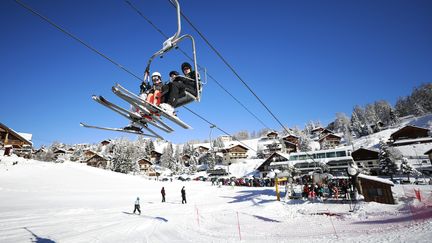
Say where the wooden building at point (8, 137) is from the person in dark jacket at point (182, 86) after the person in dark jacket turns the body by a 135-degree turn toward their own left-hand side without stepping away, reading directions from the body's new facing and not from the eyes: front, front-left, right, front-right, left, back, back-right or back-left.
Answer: back-left

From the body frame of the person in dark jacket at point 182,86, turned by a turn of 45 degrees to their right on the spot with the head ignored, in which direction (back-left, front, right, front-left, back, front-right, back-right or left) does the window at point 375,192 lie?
back-right

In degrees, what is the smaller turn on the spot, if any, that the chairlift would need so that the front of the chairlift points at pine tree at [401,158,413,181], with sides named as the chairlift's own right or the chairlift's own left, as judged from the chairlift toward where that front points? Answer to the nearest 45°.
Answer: approximately 180°

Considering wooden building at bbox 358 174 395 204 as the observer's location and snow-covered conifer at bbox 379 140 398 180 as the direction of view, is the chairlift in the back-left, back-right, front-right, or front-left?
back-left

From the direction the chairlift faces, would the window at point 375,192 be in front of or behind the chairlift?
behind

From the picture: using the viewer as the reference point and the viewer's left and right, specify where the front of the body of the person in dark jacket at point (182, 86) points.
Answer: facing the viewer and to the left of the viewer

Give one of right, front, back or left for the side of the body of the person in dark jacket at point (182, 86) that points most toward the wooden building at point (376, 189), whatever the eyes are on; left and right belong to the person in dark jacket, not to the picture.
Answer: back

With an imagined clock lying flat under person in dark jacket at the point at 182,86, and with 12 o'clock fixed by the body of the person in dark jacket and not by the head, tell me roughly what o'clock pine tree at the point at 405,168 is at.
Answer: The pine tree is roughly at 6 o'clock from the person in dark jacket.
